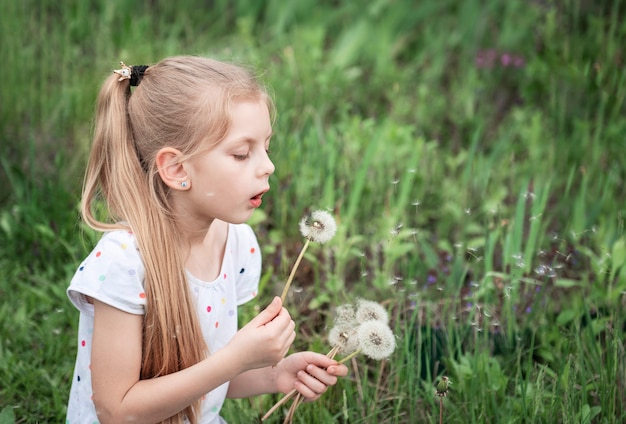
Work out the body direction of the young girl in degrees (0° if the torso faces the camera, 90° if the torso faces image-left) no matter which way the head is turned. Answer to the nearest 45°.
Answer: approximately 315°

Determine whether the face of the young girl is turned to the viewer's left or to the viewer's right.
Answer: to the viewer's right
